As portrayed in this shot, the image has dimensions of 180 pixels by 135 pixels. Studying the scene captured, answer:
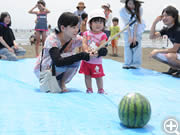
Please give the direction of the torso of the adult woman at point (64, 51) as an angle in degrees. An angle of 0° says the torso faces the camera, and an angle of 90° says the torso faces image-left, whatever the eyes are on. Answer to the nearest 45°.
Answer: approximately 315°

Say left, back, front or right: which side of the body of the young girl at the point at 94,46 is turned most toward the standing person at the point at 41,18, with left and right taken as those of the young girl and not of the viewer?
back

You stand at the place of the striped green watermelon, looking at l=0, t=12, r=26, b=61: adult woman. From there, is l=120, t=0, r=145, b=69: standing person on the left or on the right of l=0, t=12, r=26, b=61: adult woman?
right

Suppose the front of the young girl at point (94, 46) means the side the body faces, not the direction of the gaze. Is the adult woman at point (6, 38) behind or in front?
behind

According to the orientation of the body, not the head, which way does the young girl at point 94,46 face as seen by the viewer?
toward the camera

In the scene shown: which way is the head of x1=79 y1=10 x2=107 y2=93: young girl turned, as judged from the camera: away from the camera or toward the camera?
toward the camera

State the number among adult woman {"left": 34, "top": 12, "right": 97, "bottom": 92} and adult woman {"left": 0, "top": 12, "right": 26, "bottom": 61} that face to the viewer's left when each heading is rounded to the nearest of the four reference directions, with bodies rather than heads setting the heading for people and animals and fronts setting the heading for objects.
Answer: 0

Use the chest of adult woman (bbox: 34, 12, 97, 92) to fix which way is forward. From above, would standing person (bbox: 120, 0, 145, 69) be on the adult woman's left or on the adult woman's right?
on the adult woman's left

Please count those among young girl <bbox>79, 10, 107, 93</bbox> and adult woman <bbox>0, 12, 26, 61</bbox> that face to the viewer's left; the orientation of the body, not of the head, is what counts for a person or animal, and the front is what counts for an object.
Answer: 0

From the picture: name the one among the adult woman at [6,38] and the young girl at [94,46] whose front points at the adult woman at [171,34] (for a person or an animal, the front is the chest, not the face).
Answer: the adult woman at [6,38]

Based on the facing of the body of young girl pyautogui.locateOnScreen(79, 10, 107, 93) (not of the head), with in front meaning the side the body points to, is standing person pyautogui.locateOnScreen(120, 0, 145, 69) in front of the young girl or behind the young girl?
behind

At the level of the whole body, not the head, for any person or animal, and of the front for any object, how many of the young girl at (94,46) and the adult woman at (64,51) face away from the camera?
0

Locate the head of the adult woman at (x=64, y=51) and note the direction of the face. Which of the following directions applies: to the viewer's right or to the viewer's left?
to the viewer's right

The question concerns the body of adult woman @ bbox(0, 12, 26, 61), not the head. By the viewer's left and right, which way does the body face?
facing the viewer and to the right of the viewer

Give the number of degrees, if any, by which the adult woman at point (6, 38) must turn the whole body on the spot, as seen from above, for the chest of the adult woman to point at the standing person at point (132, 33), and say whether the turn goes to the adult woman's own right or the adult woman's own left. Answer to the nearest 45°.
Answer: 0° — they already face them

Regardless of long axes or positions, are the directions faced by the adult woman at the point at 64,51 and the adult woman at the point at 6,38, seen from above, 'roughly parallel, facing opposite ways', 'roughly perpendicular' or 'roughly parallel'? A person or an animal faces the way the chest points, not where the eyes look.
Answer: roughly parallel
